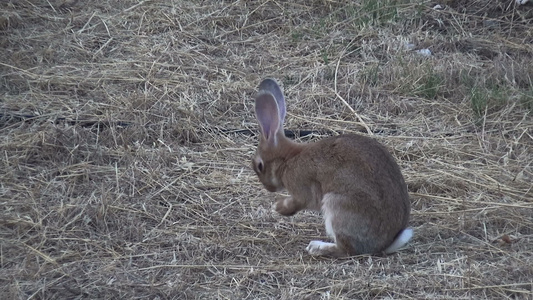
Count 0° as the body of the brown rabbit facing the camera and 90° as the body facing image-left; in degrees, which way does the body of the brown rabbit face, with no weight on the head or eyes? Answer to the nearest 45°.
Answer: approximately 90°
